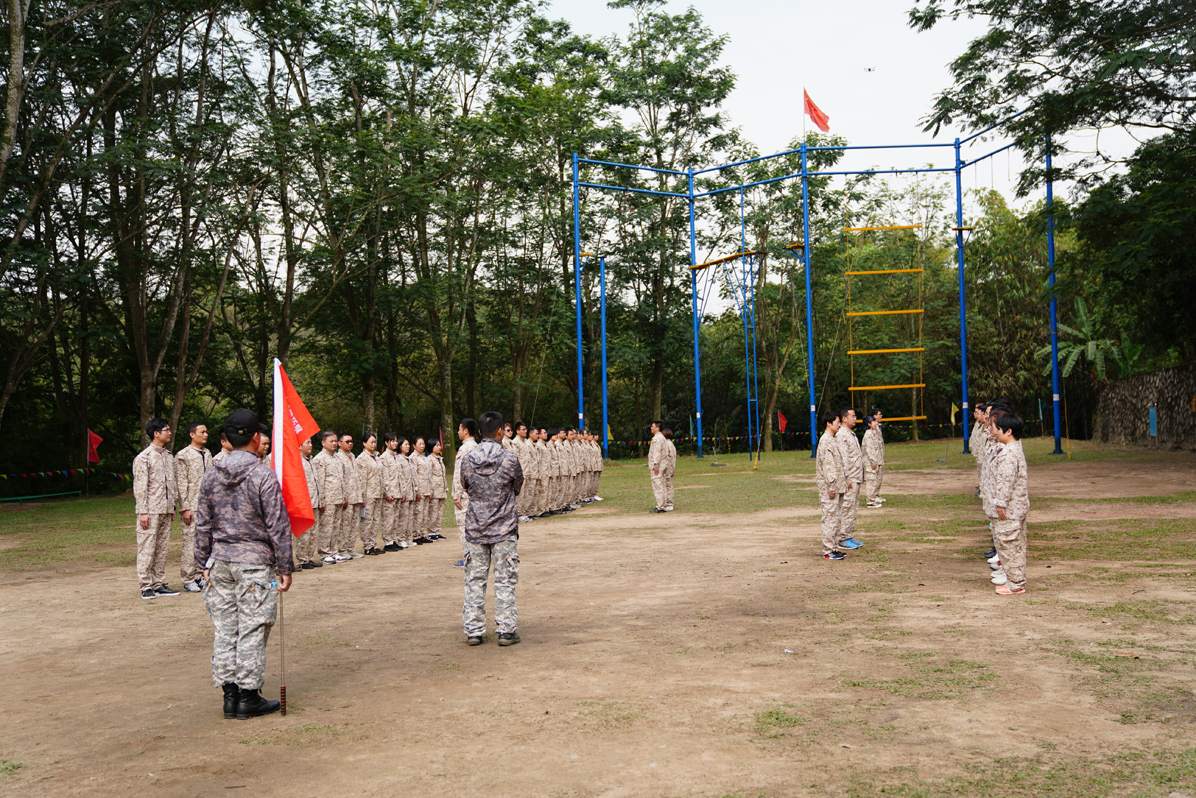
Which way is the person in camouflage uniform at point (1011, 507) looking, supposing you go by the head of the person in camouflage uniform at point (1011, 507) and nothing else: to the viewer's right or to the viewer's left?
to the viewer's left

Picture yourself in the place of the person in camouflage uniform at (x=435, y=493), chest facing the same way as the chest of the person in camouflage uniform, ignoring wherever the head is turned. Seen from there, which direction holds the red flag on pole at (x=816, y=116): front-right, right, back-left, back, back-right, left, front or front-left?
left

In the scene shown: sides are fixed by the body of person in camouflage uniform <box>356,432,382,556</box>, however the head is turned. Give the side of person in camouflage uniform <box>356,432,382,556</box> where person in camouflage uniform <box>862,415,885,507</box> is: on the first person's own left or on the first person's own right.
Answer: on the first person's own left

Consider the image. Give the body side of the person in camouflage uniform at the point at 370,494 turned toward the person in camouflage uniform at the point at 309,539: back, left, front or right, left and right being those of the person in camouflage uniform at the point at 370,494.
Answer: right

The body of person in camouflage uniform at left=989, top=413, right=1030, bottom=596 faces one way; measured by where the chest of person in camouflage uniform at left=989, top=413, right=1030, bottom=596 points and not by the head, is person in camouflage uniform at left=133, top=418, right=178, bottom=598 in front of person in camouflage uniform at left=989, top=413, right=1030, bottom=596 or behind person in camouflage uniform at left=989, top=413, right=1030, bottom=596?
in front

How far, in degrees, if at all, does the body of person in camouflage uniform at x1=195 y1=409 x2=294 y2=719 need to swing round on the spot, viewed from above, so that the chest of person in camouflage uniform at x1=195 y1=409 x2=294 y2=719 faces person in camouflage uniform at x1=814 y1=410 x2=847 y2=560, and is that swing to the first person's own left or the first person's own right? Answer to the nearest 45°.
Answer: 0° — they already face them

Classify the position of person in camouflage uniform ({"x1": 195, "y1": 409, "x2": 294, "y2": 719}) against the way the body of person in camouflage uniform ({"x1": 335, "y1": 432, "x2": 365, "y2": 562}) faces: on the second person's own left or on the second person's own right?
on the second person's own right
